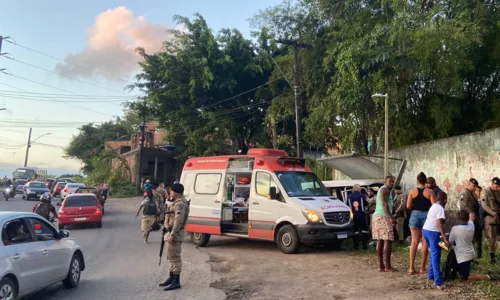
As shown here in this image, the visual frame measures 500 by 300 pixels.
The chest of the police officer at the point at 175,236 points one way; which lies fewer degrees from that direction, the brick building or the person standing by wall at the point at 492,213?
the brick building

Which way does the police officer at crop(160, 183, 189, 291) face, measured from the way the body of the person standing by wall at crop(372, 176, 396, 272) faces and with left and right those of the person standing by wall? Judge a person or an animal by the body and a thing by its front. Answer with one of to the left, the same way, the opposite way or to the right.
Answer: the opposite way

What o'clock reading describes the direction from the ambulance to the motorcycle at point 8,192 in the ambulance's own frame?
The motorcycle is roughly at 6 o'clock from the ambulance.

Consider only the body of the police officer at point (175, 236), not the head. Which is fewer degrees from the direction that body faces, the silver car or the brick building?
the silver car

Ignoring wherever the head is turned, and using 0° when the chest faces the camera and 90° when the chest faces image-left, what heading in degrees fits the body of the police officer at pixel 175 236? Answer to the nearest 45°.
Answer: approximately 90°

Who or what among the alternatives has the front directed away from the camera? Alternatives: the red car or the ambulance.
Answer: the red car

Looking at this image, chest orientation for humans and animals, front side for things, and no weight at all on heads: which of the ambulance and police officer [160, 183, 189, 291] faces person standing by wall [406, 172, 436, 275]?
the ambulance

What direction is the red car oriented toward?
away from the camera

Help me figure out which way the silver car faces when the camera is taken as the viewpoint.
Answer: facing away from the viewer and to the right of the viewer

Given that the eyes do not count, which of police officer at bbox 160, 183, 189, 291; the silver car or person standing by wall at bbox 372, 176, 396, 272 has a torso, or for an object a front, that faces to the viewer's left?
the police officer
